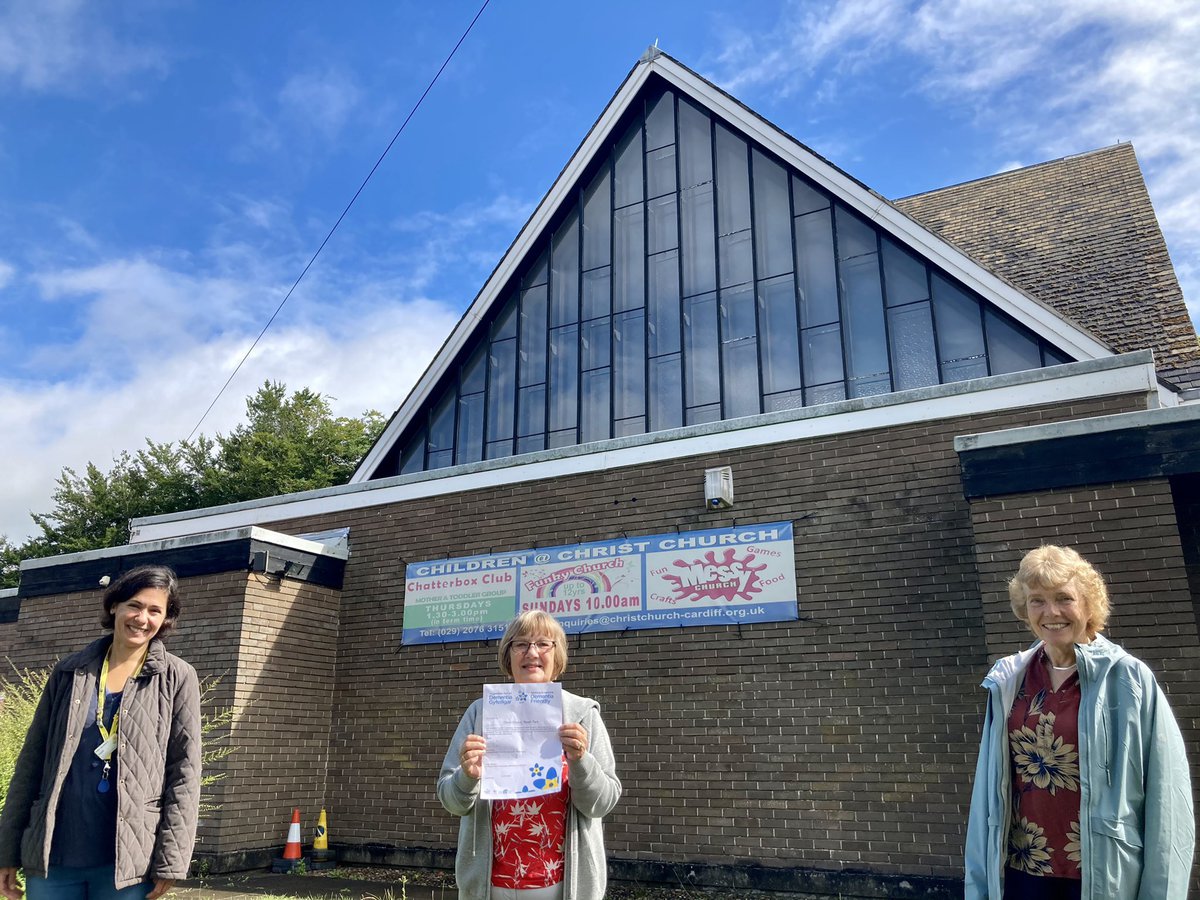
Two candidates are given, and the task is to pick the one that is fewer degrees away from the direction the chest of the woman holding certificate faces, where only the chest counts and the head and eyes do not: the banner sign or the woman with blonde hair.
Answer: the woman with blonde hair

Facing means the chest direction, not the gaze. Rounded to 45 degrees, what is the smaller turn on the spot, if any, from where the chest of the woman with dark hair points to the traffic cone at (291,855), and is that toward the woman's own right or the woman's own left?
approximately 180°

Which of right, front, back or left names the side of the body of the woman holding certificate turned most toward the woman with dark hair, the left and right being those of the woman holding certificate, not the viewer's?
right

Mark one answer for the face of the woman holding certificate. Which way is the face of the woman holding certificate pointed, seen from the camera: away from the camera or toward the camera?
toward the camera

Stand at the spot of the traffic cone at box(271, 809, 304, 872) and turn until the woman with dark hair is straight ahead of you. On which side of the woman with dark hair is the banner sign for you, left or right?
left

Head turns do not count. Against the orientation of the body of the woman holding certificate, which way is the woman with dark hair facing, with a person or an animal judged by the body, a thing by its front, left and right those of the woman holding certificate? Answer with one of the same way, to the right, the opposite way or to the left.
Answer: the same way

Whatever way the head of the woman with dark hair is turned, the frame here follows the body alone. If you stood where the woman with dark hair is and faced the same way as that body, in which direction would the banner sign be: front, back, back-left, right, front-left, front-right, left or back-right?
back-left

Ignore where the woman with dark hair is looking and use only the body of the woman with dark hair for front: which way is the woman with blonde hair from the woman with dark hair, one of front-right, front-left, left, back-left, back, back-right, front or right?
front-left

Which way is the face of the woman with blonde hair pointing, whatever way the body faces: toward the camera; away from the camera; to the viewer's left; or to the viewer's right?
toward the camera

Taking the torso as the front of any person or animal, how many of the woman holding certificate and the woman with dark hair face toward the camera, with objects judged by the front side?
2

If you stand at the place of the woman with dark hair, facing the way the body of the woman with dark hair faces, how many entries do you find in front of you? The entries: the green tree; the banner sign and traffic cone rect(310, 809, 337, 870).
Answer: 0

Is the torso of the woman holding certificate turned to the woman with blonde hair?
no

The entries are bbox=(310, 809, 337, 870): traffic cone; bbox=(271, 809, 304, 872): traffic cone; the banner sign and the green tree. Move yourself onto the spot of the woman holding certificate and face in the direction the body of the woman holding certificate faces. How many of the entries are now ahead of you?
0

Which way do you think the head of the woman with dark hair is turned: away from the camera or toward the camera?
toward the camera

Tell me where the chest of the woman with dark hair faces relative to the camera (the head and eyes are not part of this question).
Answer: toward the camera
